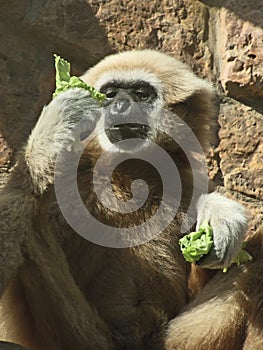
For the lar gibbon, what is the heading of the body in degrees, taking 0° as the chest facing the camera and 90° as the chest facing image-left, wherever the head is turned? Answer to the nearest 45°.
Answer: approximately 0°
